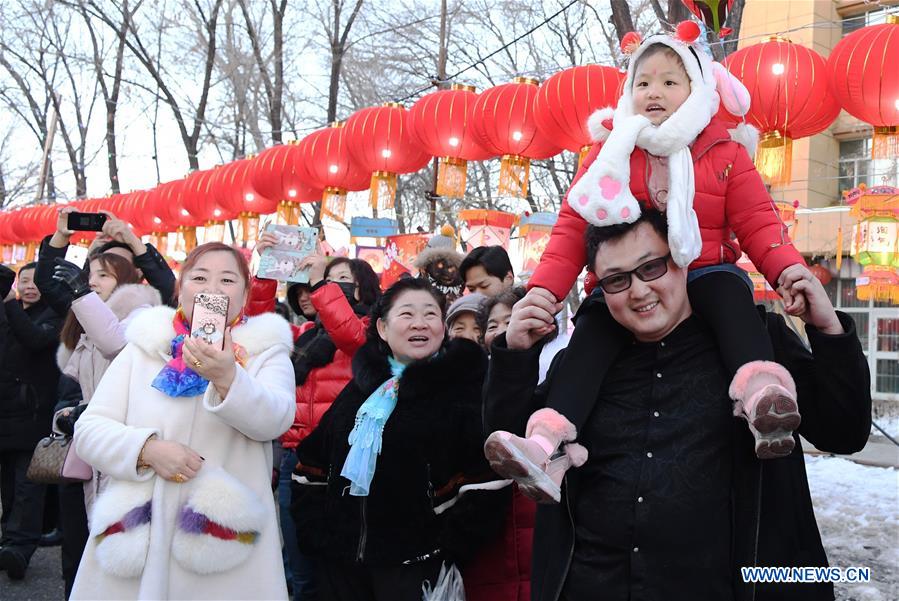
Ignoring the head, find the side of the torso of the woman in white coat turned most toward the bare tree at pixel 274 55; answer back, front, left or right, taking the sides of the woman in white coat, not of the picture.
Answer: back

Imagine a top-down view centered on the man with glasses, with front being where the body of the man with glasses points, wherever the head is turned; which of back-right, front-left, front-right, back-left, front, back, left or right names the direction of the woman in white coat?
right

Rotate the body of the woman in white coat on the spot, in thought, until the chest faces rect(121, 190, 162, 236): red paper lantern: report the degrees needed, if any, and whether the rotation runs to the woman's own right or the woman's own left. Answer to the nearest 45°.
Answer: approximately 180°

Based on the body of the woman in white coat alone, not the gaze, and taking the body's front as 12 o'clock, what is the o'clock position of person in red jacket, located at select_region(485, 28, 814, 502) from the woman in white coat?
The person in red jacket is roughly at 10 o'clock from the woman in white coat.

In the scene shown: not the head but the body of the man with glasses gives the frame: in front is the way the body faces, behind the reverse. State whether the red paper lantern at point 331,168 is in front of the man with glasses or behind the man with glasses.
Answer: behind

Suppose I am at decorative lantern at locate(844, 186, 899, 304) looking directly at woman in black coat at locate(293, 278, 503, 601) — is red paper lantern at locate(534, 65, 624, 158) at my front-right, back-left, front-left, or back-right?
front-right

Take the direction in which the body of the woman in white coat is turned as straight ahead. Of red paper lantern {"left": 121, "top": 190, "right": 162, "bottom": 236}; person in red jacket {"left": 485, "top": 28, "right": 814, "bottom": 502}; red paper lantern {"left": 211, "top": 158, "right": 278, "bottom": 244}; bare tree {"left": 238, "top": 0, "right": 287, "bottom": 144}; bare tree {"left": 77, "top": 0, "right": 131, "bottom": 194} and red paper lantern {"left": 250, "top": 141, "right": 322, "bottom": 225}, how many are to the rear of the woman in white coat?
5

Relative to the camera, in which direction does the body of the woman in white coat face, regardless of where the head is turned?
toward the camera

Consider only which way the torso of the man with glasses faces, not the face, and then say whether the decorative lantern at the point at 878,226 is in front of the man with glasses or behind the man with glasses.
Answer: behind

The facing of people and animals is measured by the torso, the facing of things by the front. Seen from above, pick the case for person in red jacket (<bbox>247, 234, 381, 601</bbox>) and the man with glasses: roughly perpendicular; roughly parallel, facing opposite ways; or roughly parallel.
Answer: roughly parallel

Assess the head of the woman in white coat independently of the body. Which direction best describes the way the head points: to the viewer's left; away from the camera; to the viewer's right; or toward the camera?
toward the camera

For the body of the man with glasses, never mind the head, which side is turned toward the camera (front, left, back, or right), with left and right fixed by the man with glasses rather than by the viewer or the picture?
front

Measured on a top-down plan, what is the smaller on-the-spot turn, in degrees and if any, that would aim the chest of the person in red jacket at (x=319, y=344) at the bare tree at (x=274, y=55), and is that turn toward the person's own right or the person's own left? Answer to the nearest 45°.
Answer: approximately 135° to the person's own right

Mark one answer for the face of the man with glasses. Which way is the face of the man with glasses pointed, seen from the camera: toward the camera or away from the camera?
toward the camera

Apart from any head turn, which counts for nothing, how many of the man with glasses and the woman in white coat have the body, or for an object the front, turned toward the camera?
2

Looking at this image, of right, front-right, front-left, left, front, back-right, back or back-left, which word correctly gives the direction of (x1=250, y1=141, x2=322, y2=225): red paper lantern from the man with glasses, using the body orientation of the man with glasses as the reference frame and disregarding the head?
back-right
